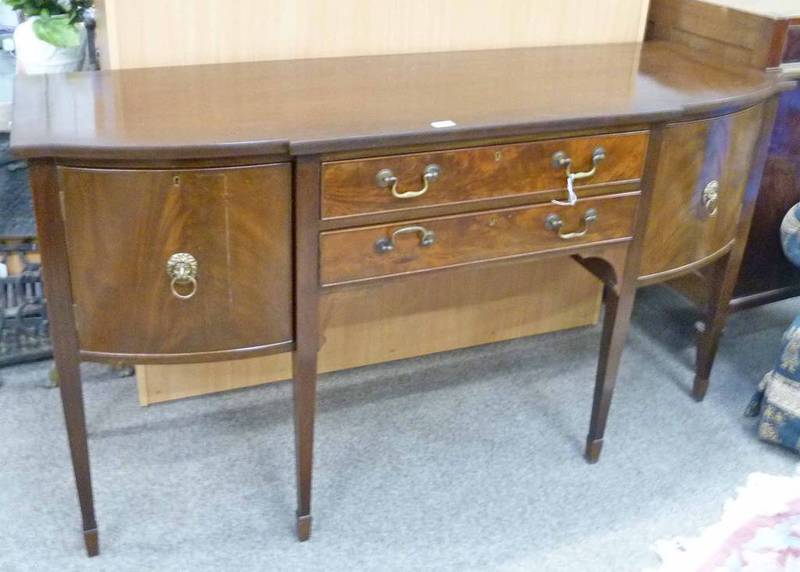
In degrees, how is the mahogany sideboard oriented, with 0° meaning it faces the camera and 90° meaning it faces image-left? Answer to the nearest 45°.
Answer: approximately 315°

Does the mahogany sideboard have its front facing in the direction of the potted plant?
no

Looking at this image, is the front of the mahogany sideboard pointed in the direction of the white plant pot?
no

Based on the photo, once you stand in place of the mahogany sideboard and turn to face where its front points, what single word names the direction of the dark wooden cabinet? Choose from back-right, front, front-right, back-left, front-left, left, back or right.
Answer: left

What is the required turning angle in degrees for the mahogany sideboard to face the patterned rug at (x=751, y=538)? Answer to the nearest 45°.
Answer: approximately 45° to its left
